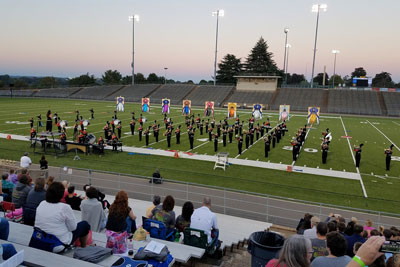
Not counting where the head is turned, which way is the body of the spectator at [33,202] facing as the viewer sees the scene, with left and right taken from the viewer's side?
facing away from the viewer and to the right of the viewer

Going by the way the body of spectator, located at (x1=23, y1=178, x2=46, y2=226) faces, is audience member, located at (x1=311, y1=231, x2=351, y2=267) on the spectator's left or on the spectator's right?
on the spectator's right

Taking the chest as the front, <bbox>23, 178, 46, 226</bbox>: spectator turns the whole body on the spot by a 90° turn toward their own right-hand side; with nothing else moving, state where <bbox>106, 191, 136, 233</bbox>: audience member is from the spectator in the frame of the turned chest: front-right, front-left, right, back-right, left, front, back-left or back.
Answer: front

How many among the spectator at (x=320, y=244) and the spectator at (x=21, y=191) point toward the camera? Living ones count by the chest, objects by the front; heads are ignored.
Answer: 0

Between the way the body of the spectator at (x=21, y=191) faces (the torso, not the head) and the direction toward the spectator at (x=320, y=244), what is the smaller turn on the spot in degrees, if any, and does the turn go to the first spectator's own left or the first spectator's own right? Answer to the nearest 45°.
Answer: approximately 90° to the first spectator's own right

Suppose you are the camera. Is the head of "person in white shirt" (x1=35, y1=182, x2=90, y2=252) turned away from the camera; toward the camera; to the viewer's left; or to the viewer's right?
away from the camera

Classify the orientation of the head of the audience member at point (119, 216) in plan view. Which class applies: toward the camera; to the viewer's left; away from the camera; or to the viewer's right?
away from the camera

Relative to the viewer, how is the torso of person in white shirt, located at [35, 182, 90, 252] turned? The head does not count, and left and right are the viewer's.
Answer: facing away from the viewer and to the right of the viewer

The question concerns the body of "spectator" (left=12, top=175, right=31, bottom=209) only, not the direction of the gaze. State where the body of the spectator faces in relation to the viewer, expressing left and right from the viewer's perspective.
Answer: facing away from the viewer and to the right of the viewer

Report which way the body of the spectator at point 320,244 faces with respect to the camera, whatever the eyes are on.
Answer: away from the camera
